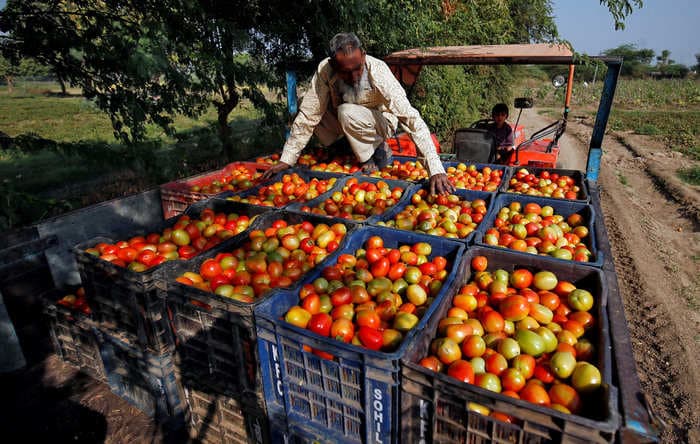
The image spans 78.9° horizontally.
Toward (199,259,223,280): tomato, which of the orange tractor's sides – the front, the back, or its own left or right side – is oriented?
back

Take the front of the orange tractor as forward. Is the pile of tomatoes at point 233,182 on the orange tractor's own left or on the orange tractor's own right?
on the orange tractor's own left

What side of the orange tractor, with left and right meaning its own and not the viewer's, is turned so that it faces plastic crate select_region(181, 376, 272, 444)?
back

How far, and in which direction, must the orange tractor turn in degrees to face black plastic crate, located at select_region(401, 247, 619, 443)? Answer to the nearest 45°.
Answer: approximately 180°

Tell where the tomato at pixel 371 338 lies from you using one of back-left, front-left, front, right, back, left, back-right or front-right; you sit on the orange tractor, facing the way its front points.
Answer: back

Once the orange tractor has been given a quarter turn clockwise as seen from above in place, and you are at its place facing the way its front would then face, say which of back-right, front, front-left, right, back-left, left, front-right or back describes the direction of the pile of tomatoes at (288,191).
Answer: back-right

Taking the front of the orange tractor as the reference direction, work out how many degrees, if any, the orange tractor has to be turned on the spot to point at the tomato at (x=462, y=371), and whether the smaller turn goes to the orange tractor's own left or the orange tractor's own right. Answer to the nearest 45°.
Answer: approximately 180°

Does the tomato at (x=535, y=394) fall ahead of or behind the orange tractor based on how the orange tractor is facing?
behind

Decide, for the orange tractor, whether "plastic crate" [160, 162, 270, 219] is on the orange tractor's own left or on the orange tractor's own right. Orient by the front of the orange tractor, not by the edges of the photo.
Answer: on the orange tractor's own left

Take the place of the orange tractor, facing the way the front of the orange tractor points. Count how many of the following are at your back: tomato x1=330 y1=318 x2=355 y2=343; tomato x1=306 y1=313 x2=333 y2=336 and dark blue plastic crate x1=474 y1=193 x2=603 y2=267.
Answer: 3

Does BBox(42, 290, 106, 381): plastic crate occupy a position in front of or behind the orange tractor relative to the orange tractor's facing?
behind

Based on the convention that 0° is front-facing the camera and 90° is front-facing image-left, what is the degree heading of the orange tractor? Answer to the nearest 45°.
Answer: approximately 180°

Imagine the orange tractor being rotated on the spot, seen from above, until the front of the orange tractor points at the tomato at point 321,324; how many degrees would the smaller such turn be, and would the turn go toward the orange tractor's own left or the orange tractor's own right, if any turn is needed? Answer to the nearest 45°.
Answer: approximately 180°
